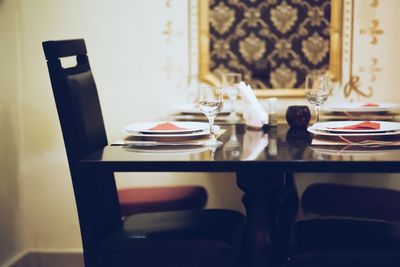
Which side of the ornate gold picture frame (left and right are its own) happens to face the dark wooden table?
front

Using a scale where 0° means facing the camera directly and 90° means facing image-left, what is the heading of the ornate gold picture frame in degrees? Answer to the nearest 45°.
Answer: approximately 0°

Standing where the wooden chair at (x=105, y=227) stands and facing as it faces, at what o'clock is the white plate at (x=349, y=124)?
The white plate is roughly at 12 o'clock from the wooden chair.

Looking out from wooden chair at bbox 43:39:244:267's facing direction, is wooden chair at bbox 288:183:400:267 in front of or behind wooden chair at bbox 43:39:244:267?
in front

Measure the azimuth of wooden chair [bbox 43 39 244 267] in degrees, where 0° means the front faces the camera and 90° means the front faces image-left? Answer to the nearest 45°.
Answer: approximately 270°

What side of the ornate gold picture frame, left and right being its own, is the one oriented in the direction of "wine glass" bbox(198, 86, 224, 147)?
front

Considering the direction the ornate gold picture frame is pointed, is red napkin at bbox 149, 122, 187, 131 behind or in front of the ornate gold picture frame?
in front

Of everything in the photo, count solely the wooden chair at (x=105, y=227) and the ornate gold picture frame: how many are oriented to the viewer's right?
1
